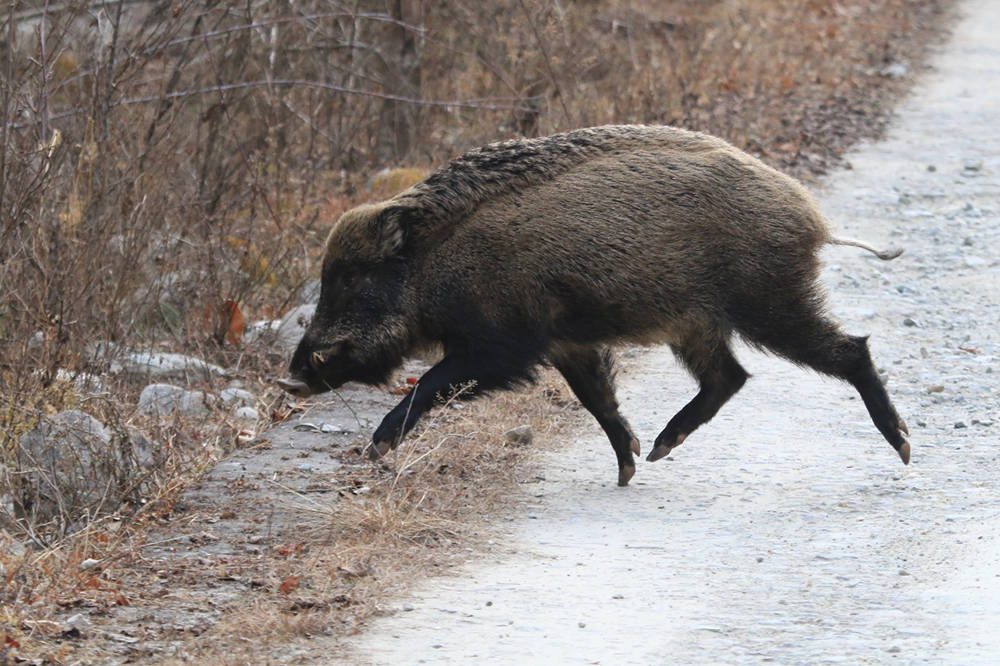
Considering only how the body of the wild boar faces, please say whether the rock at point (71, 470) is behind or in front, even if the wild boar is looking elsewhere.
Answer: in front

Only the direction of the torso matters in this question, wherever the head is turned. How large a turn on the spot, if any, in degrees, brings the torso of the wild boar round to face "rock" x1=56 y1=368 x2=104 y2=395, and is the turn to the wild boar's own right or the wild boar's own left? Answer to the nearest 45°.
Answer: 0° — it already faces it

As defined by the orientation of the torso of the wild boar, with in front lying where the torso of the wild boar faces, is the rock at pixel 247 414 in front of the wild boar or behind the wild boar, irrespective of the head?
in front

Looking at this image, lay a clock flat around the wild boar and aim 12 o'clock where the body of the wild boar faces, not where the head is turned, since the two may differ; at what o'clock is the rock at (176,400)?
The rock is roughly at 1 o'clock from the wild boar.

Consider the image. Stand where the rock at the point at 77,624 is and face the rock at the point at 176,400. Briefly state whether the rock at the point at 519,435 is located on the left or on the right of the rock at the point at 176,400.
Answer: right

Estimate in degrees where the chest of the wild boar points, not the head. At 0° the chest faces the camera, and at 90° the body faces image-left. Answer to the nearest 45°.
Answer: approximately 90°

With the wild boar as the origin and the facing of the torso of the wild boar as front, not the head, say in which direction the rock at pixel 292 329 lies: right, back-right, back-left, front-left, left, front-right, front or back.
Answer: front-right

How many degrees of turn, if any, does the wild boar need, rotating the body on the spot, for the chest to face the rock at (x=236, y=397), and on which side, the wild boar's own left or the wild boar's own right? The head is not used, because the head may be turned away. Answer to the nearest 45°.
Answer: approximately 45° to the wild boar's own right

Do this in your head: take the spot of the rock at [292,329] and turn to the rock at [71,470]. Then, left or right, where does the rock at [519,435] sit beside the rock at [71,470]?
left

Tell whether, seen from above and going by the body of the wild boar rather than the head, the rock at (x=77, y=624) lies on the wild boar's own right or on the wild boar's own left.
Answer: on the wild boar's own left
